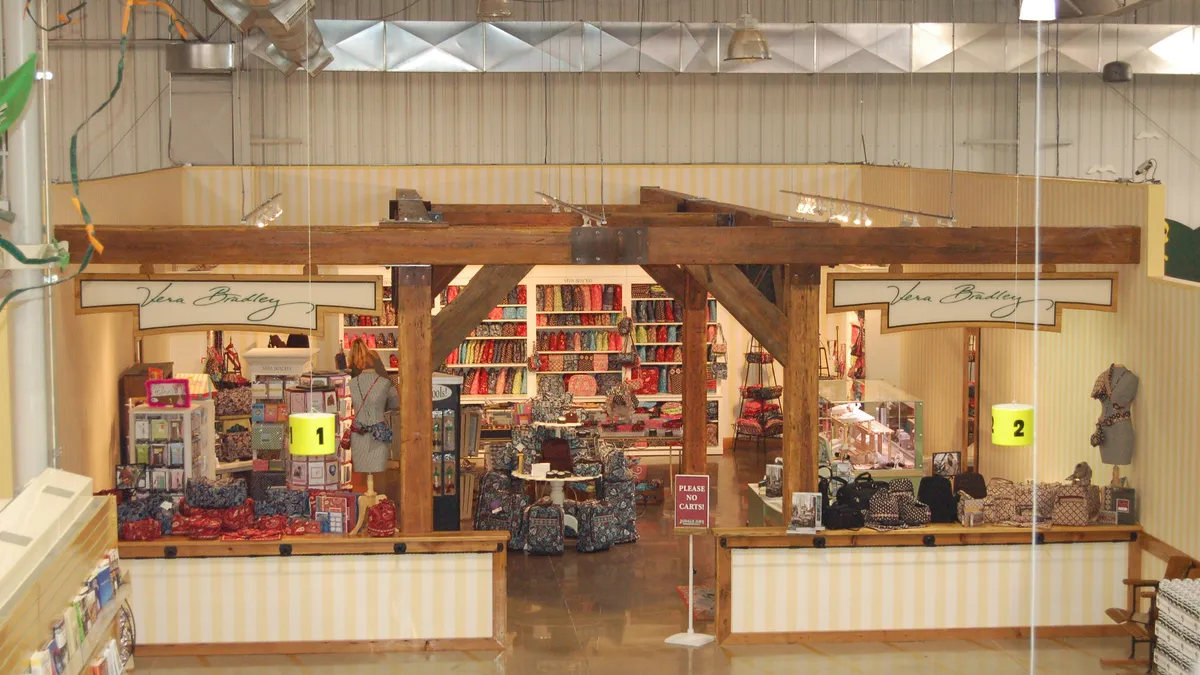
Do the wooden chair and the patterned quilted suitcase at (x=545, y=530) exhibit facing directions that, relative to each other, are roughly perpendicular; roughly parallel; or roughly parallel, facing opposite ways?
roughly perpendicular

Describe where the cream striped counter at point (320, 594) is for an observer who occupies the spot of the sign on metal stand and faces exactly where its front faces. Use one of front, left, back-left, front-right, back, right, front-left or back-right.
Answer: right

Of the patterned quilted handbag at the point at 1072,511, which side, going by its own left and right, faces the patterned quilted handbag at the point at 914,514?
right

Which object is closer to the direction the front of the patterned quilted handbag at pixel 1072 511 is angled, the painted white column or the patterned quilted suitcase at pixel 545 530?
the painted white column

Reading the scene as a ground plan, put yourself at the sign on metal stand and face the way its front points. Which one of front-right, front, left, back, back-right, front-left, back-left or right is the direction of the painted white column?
front-right
